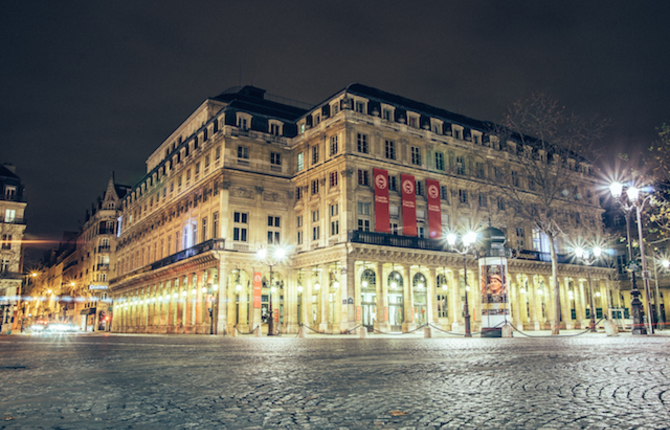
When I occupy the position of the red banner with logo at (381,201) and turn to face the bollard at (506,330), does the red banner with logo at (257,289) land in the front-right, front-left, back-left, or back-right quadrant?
back-right

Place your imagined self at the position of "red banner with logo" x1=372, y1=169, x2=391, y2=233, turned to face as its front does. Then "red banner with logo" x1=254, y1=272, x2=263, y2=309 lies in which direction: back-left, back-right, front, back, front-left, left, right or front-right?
back-right

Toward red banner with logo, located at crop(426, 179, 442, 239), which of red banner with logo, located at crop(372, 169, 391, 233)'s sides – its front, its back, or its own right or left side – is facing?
left

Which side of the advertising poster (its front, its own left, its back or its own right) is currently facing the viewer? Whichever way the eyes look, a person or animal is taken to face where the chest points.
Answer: front

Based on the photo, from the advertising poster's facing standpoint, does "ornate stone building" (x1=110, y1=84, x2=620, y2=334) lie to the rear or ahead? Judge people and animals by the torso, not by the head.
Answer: to the rear

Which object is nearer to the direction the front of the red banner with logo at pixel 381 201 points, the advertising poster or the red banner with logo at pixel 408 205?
the advertising poster

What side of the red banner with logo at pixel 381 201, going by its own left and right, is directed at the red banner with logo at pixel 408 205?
left

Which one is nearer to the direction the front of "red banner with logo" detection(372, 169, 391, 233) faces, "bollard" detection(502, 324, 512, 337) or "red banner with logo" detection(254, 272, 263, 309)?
the bollard

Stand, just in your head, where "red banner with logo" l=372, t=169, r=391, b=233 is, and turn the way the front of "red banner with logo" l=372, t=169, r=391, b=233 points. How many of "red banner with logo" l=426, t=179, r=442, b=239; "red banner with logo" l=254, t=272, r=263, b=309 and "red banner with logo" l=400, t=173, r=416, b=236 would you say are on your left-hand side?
2
